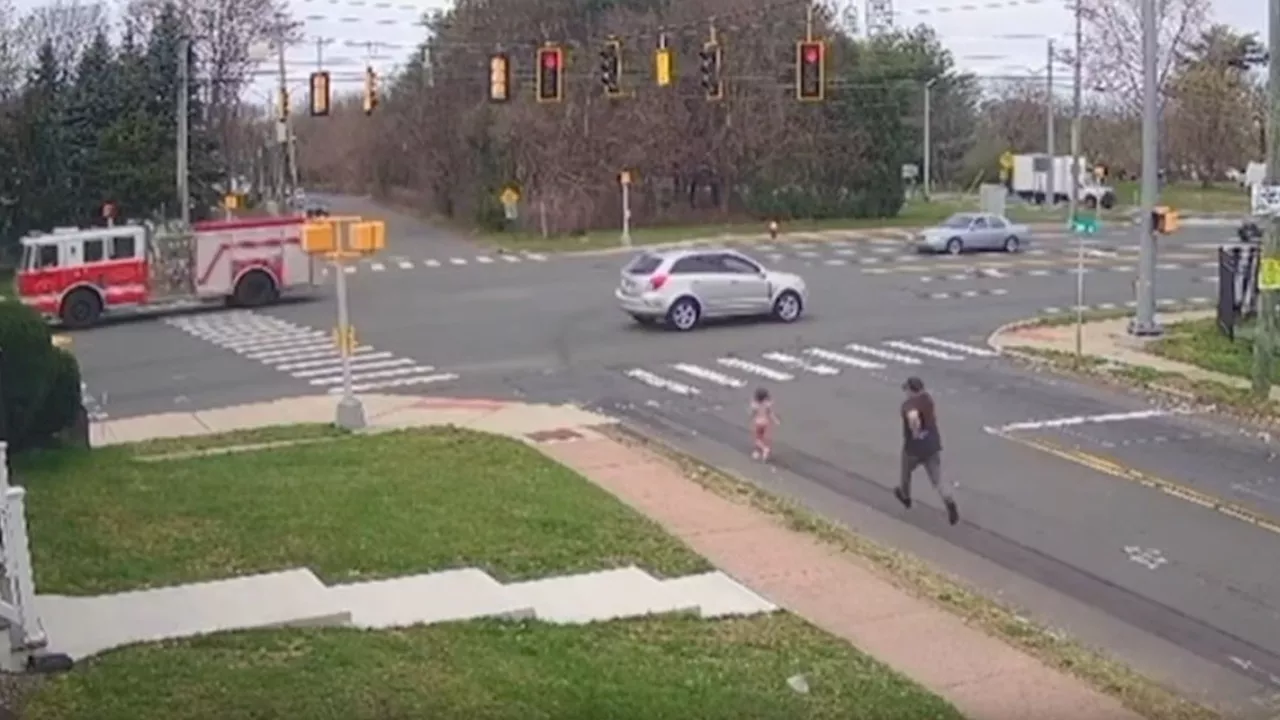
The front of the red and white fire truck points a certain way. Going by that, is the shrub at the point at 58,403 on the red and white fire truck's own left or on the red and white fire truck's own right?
on the red and white fire truck's own left

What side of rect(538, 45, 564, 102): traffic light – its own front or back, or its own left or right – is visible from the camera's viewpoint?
front

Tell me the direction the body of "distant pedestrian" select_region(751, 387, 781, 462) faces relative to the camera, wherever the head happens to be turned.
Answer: away from the camera

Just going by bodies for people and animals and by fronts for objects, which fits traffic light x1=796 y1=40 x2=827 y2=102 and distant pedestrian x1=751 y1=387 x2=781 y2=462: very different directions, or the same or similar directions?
very different directions

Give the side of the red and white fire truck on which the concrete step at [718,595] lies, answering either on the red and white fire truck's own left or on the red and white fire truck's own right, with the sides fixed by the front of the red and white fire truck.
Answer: on the red and white fire truck's own left

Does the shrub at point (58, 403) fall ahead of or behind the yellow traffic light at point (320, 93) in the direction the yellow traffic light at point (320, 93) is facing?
behind

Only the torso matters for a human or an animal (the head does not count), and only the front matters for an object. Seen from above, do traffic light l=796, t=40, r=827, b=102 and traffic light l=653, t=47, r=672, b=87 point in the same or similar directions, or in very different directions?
very different directions

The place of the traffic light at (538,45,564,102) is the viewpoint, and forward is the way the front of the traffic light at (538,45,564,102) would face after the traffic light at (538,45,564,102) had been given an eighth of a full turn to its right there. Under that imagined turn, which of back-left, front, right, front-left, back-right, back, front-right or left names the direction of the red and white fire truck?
right

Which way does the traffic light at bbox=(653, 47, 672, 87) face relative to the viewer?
away from the camera

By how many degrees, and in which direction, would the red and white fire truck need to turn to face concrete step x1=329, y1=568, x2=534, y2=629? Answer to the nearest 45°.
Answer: approximately 90° to its left

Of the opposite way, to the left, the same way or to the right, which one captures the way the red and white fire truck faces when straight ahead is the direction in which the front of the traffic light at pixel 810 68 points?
to the right

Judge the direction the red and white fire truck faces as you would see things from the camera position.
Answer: facing to the left of the viewer

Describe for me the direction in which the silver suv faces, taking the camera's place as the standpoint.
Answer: facing away from the viewer and to the right of the viewer

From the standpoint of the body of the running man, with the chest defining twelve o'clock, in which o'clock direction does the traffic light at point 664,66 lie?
The traffic light is roughly at 1 o'clock from the running man.
